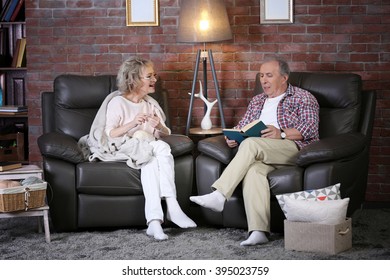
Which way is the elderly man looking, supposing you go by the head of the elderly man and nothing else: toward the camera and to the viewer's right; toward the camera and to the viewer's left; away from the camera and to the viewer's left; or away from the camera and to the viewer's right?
toward the camera and to the viewer's left

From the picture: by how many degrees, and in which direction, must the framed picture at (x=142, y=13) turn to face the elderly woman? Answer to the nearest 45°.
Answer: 0° — it already faces them

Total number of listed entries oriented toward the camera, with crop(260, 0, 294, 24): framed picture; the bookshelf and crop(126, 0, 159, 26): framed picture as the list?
3

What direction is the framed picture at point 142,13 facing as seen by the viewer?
toward the camera

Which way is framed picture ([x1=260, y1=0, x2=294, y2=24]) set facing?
toward the camera

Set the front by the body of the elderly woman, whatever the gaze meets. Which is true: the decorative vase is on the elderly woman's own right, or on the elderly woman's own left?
on the elderly woman's own left

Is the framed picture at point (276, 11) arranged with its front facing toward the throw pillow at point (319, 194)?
yes

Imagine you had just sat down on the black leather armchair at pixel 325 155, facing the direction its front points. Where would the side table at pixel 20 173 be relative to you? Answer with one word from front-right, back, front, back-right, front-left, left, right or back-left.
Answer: front-right

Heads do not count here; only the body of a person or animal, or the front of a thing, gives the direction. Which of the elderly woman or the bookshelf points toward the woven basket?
the bookshelf

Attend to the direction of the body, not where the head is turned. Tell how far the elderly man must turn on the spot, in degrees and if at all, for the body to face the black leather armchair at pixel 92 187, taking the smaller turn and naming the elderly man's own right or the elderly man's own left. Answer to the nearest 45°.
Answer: approximately 45° to the elderly man's own right

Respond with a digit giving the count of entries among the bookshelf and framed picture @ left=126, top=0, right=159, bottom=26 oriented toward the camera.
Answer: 2

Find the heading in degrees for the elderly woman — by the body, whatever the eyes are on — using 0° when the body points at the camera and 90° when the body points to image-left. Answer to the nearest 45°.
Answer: approximately 315°

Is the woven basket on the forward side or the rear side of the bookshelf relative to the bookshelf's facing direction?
on the forward side

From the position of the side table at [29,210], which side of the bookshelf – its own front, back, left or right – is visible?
front
